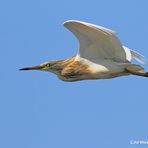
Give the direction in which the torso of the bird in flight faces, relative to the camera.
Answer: to the viewer's left
